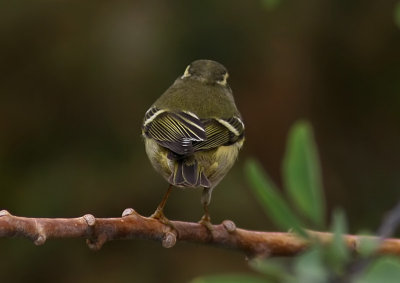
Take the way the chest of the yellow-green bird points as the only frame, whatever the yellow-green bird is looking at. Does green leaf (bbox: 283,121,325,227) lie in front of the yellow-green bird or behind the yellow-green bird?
behind

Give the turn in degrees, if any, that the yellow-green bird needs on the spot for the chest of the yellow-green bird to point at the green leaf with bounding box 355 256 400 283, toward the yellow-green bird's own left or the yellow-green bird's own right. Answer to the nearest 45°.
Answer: approximately 180°

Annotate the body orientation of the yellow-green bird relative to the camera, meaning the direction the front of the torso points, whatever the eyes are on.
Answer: away from the camera

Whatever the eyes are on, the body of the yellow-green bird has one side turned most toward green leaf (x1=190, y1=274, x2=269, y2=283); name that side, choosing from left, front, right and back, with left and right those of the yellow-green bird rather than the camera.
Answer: back

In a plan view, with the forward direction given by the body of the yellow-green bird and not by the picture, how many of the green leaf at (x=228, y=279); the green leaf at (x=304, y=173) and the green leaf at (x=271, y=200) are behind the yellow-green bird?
3
